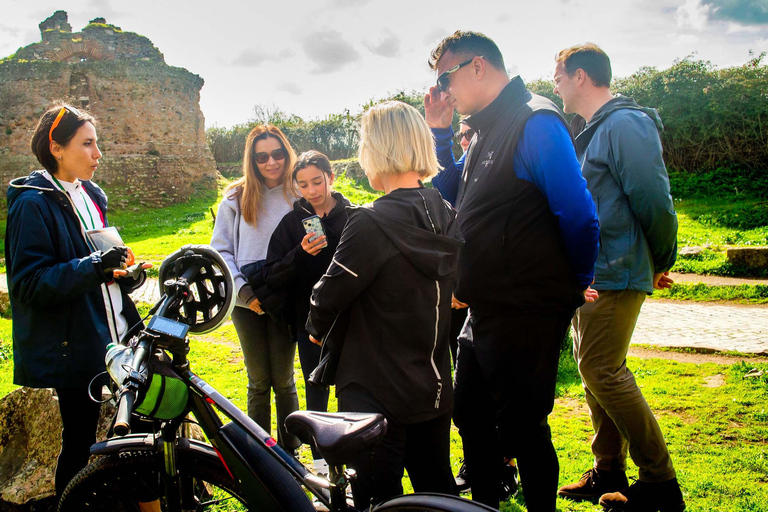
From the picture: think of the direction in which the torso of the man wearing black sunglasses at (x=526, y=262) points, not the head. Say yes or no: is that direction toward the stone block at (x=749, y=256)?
no

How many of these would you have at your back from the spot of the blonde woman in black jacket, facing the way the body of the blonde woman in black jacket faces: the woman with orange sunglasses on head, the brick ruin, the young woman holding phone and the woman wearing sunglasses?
0

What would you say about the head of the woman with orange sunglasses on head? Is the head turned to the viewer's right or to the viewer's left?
to the viewer's right

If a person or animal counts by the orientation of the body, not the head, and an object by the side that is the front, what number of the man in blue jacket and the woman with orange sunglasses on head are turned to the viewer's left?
1

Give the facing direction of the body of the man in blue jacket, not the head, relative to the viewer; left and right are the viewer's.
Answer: facing to the left of the viewer

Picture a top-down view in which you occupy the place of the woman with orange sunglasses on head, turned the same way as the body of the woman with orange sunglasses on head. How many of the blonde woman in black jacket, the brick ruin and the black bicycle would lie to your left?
1

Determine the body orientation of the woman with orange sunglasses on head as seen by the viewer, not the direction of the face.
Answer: to the viewer's right

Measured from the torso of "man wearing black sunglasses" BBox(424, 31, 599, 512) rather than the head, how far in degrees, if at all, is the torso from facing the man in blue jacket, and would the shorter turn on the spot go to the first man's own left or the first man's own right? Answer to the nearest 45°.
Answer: approximately 180°

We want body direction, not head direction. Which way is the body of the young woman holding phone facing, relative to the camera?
toward the camera

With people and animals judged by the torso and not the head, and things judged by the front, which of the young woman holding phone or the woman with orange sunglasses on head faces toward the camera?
the young woman holding phone

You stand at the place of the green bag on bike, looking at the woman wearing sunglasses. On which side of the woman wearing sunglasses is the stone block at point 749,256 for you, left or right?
right

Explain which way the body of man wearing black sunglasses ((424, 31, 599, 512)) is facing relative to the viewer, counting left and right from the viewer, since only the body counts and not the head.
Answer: facing the viewer and to the left of the viewer

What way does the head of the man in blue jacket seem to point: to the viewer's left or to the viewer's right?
to the viewer's left
